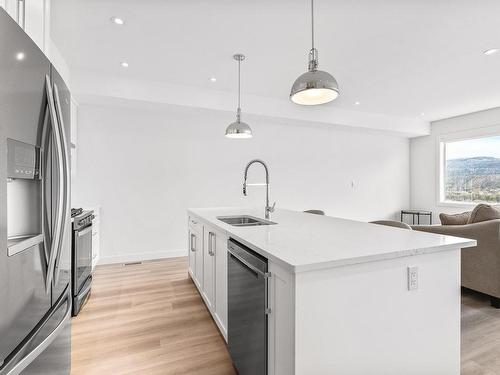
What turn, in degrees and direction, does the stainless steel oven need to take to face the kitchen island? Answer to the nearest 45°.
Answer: approximately 45° to its right

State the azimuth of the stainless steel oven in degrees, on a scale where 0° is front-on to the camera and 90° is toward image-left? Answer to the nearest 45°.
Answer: approximately 270°

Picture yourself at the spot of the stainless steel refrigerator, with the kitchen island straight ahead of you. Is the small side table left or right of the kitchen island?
left

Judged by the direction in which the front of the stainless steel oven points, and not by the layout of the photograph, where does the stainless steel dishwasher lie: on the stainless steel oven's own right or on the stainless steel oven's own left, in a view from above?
on the stainless steel oven's own right

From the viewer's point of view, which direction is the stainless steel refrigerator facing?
to the viewer's right

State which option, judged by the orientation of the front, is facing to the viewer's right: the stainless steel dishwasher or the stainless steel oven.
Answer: the stainless steel oven

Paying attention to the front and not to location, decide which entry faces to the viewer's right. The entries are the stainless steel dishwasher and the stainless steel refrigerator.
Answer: the stainless steel refrigerator

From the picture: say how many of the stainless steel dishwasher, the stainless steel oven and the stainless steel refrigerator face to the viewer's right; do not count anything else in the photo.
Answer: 2

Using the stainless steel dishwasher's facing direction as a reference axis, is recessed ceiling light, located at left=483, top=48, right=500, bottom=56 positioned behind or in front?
behind

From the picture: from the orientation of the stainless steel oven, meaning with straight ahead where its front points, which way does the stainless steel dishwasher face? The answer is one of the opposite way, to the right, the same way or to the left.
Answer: the opposite way
